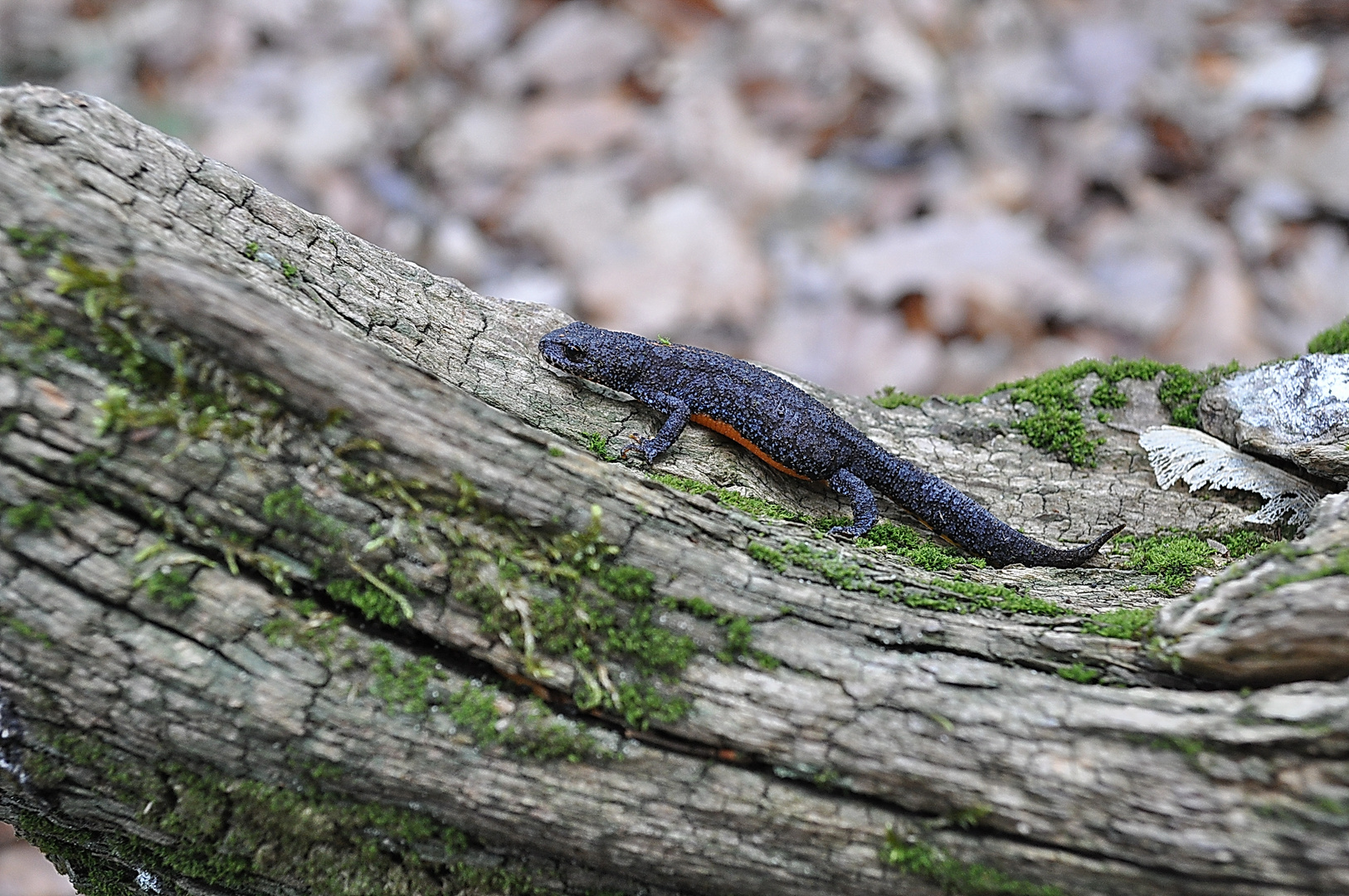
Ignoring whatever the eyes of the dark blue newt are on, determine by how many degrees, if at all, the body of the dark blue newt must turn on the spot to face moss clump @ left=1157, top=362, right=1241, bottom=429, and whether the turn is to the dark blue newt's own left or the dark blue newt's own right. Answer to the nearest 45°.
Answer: approximately 180°

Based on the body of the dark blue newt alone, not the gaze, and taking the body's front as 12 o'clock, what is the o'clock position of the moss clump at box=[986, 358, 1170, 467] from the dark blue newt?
The moss clump is roughly at 6 o'clock from the dark blue newt.

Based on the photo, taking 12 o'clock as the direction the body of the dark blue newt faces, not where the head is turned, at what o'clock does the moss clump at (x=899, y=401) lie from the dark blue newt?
The moss clump is roughly at 5 o'clock from the dark blue newt.

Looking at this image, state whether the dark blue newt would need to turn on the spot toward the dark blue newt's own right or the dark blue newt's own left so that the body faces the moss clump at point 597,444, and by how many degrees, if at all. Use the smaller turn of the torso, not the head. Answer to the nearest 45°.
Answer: approximately 45° to the dark blue newt's own left

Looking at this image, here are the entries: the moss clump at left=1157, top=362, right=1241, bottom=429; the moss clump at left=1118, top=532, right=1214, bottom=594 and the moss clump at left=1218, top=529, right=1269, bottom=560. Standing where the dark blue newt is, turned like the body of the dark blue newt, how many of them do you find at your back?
3

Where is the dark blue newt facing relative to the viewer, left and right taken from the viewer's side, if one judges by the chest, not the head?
facing to the left of the viewer

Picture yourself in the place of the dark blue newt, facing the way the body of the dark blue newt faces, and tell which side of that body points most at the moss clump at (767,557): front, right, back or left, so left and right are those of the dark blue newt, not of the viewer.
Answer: left

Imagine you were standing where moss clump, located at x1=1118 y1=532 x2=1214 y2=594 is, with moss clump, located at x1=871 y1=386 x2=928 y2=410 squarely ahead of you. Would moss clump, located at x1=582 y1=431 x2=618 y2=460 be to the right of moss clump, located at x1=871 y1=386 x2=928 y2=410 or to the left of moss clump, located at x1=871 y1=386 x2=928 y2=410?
left

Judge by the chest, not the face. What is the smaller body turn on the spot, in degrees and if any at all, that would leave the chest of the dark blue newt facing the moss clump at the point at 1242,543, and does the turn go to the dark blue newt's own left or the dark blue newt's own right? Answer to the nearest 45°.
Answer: approximately 180°
